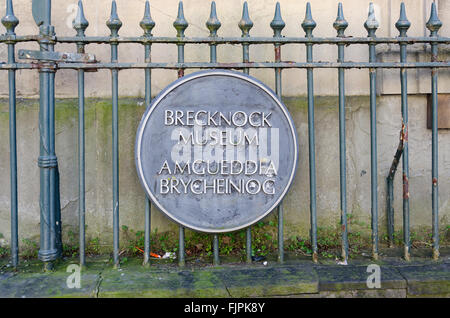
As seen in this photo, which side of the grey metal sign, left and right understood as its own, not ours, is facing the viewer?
front
